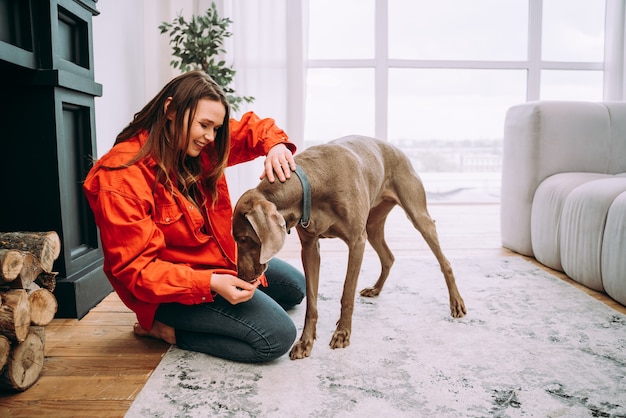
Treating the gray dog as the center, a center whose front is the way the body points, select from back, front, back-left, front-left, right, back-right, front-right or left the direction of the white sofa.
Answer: back

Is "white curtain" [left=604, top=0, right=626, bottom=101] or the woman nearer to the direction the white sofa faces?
the woman

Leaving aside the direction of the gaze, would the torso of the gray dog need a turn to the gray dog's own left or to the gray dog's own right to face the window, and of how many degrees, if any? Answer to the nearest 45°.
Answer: approximately 135° to the gray dog's own right

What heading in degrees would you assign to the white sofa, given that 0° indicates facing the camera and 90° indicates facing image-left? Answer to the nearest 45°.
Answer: approximately 45°

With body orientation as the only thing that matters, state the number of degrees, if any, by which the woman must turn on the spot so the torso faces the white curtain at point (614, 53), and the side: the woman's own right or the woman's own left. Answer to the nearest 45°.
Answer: approximately 90° to the woman's own left

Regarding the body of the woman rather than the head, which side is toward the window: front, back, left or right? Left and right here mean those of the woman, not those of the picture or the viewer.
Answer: left

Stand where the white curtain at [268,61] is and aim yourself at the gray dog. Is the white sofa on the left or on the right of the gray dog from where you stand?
left

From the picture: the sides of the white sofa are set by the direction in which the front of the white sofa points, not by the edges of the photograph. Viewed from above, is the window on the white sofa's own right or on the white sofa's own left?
on the white sofa's own right
